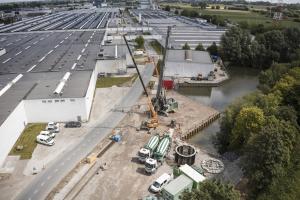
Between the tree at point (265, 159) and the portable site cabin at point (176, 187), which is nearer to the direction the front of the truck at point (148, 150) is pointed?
the portable site cabin

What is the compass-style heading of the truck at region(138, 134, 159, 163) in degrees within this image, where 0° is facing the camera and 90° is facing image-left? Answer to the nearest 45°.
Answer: approximately 45°

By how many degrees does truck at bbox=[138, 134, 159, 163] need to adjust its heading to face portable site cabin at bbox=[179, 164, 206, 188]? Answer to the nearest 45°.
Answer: approximately 90° to its left

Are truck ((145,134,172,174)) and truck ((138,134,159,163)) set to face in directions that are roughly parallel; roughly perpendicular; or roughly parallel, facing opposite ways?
roughly parallel

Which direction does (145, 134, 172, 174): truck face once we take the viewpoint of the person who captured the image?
facing the viewer and to the left of the viewer

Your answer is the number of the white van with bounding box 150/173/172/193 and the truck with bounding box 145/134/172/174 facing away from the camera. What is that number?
0

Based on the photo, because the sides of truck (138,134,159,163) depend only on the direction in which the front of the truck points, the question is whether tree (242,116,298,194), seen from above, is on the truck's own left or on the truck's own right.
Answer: on the truck's own left

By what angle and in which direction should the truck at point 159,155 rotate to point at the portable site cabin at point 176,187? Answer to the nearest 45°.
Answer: approximately 45° to its left

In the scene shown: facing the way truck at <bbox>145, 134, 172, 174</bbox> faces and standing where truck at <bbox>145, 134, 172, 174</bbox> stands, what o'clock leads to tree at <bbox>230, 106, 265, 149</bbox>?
The tree is roughly at 7 o'clock from the truck.

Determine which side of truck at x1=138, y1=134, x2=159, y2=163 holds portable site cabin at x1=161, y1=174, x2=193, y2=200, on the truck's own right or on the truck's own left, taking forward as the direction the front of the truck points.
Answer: on the truck's own left

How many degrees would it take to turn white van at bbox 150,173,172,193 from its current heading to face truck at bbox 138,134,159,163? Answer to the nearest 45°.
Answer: approximately 135° to its right

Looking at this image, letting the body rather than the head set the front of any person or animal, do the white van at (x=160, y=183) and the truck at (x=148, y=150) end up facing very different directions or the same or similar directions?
same or similar directions

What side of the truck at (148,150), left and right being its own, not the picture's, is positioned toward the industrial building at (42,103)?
right

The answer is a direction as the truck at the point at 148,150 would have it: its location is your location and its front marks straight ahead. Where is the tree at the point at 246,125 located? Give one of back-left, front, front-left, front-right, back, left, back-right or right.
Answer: back-left

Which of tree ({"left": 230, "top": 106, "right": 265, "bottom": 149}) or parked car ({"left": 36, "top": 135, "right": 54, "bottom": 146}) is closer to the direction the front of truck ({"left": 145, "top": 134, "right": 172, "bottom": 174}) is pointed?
the parked car
